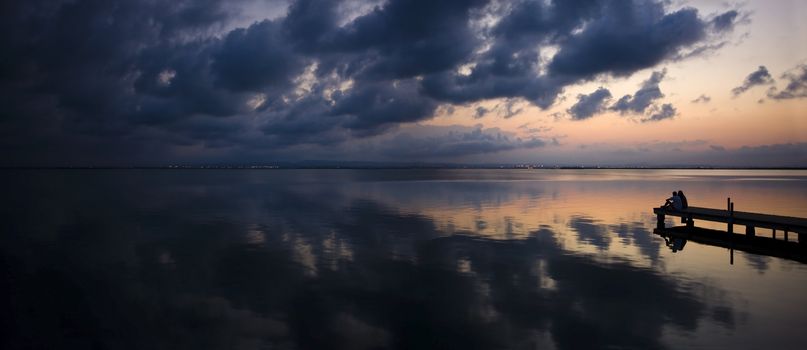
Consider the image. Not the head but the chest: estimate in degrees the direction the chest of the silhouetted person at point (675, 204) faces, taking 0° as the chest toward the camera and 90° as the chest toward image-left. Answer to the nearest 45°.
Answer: approximately 90°
